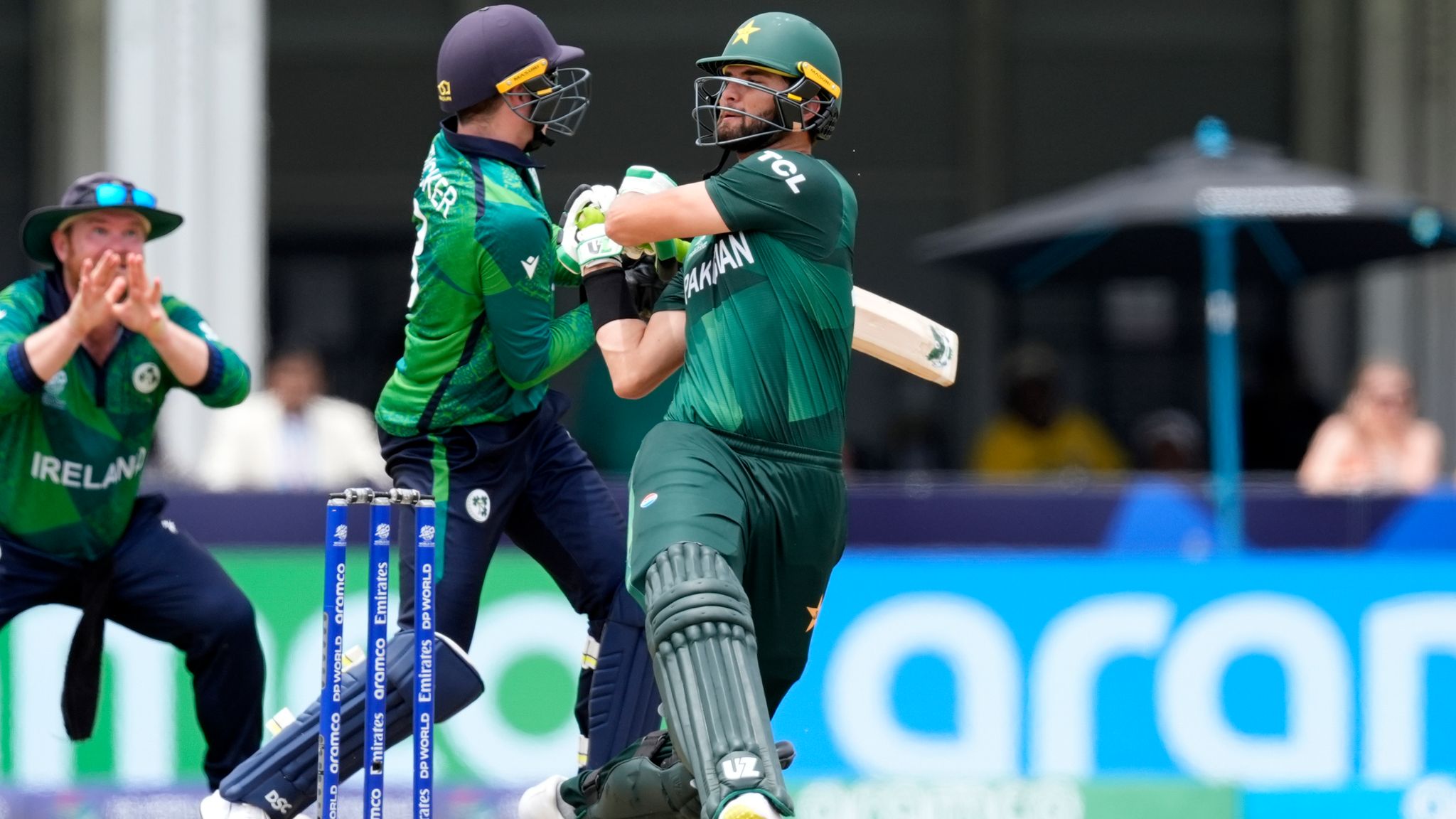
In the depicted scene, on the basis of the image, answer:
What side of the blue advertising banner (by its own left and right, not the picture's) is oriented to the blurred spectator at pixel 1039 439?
back

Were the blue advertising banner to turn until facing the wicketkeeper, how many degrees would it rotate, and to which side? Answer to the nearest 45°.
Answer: approximately 45° to its right

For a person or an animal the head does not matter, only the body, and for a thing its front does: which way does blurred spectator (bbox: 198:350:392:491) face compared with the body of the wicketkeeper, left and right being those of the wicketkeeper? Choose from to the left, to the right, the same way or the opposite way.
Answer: to the right

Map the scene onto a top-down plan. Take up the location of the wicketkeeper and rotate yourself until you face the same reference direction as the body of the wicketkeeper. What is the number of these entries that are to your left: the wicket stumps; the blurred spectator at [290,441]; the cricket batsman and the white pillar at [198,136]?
2

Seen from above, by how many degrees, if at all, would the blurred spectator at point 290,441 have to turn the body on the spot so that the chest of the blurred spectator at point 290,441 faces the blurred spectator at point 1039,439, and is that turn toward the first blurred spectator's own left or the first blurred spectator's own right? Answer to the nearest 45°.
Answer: approximately 90° to the first blurred spectator's own left

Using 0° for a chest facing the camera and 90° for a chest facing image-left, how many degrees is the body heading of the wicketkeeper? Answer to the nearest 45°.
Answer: approximately 270°

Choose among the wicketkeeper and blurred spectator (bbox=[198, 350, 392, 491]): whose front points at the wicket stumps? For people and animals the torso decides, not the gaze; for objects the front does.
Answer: the blurred spectator

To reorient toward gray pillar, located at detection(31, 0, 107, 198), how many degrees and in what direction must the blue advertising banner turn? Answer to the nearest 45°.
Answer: approximately 135° to its right

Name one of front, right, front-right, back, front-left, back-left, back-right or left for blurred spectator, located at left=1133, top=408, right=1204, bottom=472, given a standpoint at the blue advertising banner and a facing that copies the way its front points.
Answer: back

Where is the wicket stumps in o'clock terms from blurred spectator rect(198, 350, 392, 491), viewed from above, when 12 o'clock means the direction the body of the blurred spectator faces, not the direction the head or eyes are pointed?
The wicket stumps is roughly at 12 o'clock from the blurred spectator.
